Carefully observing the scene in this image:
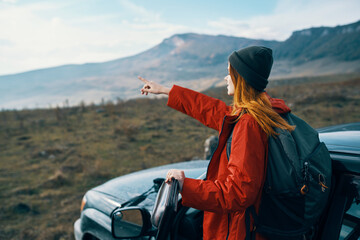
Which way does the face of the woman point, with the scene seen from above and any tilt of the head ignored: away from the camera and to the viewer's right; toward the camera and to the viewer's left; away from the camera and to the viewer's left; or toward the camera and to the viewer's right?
away from the camera and to the viewer's left

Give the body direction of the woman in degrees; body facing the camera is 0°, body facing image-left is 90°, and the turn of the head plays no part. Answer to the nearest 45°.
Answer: approximately 90°

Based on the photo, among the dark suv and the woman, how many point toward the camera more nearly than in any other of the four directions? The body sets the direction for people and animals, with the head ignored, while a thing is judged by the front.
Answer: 0

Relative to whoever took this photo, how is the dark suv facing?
facing away from the viewer and to the left of the viewer
